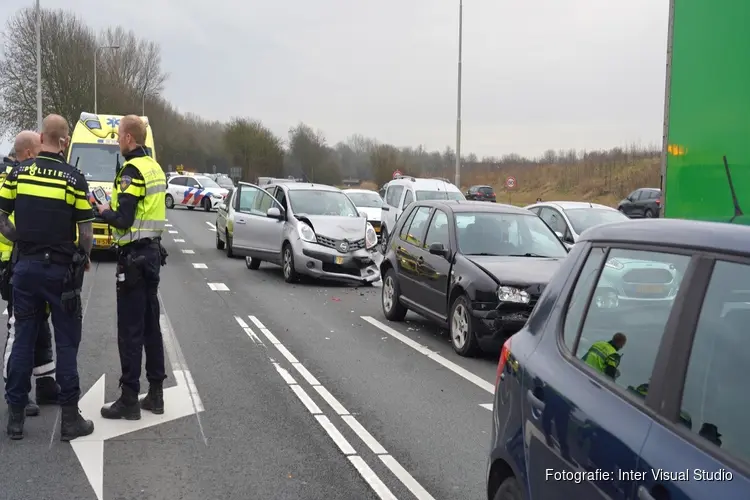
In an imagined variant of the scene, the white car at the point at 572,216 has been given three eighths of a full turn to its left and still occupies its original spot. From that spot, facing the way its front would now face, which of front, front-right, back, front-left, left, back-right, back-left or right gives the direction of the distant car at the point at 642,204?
front

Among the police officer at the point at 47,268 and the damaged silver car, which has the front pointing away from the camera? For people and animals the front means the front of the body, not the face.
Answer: the police officer

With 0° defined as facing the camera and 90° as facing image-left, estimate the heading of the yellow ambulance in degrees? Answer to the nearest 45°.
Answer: approximately 0°

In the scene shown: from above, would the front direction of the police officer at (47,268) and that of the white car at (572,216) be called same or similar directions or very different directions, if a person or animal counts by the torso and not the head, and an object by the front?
very different directions

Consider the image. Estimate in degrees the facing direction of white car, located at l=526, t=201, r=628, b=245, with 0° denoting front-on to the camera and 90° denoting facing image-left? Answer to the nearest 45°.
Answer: approximately 315°

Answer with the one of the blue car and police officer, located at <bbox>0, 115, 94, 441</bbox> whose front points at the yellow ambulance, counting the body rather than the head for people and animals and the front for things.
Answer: the police officer
